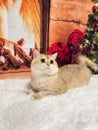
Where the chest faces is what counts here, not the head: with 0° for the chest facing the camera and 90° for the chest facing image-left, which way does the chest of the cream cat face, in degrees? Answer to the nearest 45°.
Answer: approximately 45°

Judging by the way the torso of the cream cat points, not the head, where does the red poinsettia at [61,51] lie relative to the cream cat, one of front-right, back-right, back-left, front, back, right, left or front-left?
back-right

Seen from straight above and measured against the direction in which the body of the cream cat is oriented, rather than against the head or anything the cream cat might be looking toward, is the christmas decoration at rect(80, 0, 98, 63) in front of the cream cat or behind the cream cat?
behind

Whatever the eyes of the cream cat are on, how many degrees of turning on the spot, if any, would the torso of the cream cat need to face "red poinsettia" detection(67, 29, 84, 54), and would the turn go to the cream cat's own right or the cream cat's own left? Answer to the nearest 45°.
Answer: approximately 135° to the cream cat's own right
